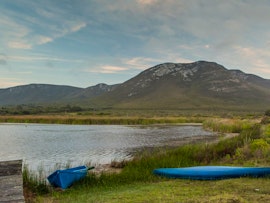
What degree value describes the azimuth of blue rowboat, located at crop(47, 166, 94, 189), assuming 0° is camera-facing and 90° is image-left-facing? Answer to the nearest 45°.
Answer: approximately 45°

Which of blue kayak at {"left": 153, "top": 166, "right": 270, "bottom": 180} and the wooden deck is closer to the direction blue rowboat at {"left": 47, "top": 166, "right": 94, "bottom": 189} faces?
the wooden deck

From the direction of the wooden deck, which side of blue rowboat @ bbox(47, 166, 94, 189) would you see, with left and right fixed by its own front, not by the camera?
front
